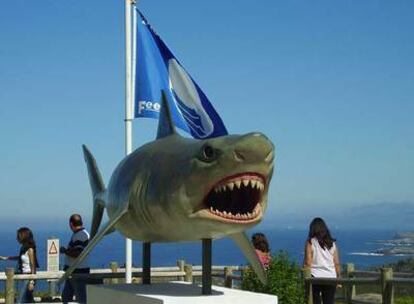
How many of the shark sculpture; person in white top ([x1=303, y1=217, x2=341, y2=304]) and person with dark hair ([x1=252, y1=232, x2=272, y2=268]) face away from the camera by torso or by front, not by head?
2

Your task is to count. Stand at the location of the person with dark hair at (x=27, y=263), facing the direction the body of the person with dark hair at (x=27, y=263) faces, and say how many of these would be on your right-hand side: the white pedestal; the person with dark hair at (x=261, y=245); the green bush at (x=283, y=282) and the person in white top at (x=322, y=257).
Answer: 0

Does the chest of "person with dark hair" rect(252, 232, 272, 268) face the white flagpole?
no

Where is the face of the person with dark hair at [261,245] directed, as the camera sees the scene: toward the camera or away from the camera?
away from the camera

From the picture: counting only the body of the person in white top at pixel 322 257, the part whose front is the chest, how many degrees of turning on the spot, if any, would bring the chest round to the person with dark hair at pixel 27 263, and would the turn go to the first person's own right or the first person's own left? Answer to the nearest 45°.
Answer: approximately 90° to the first person's own left

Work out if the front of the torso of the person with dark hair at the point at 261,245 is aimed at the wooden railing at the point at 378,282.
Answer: no

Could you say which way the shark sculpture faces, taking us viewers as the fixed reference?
facing the viewer and to the right of the viewer

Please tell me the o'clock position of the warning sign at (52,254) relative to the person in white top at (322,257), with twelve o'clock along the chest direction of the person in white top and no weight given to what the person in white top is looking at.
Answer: The warning sign is roughly at 10 o'clock from the person in white top.

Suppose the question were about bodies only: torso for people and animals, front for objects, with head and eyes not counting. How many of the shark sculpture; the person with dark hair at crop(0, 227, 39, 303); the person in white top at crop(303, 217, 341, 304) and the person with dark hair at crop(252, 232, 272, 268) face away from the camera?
2

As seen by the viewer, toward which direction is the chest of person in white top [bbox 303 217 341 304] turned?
away from the camera

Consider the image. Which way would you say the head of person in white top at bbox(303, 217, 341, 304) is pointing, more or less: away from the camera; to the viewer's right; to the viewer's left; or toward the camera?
away from the camera

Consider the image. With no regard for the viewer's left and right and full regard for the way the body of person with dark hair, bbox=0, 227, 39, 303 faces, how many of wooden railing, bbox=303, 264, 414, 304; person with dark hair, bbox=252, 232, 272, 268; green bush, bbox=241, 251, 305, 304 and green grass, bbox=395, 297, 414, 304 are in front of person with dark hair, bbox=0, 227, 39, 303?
0

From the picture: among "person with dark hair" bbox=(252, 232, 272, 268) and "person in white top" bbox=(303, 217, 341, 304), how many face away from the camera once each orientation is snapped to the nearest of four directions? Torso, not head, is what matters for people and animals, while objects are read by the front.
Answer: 2

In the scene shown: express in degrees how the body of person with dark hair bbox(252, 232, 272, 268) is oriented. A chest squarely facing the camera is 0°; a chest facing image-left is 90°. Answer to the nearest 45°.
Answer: approximately 180°

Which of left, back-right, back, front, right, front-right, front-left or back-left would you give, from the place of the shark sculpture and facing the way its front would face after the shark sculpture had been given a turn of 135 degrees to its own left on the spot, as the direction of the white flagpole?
front
